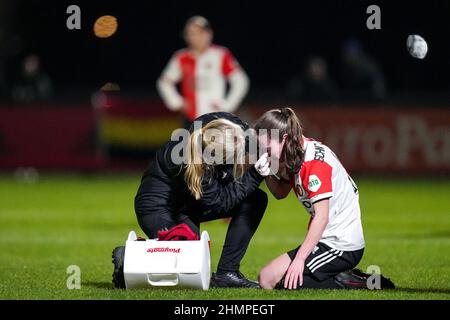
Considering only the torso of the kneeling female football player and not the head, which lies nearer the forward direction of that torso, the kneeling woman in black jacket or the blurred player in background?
the kneeling woman in black jacket

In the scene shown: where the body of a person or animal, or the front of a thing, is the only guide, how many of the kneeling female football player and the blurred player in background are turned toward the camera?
1

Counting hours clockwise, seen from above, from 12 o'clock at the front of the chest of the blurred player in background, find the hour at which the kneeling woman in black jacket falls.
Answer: The kneeling woman in black jacket is roughly at 12 o'clock from the blurred player in background.

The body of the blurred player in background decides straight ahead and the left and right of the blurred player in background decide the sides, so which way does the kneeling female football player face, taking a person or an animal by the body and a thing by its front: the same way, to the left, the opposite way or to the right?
to the right

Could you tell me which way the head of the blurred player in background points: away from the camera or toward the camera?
toward the camera

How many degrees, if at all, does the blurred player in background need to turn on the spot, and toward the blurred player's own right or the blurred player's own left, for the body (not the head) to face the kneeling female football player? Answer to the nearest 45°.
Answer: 0° — they already face them

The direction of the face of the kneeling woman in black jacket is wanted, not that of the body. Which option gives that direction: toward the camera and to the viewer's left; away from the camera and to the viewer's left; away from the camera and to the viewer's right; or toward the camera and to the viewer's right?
away from the camera and to the viewer's right

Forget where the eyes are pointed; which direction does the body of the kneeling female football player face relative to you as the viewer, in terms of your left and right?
facing to the left of the viewer

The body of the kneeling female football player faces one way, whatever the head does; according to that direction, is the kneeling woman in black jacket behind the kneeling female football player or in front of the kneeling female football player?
in front

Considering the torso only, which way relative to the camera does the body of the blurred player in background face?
toward the camera

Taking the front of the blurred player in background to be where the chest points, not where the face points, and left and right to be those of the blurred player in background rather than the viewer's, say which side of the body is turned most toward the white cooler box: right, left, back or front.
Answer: front

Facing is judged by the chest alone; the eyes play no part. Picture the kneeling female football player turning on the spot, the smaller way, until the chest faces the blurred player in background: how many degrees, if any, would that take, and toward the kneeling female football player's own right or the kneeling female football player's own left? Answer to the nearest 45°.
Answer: approximately 90° to the kneeling female football player's own right
